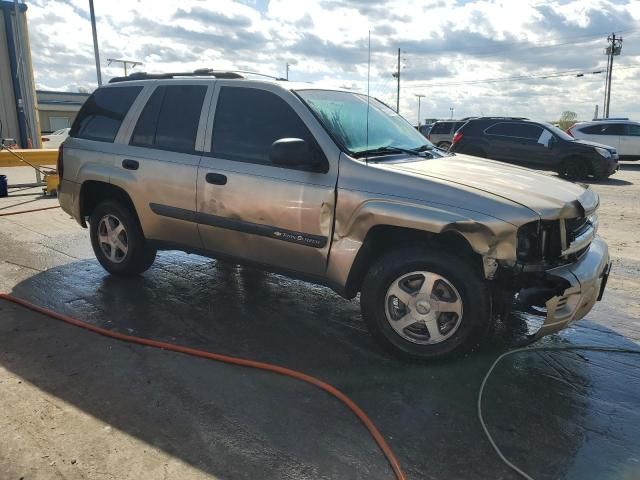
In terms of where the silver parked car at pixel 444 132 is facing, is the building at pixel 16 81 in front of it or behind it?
behind

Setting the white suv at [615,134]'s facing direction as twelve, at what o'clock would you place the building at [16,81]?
The building is roughly at 5 o'clock from the white suv.

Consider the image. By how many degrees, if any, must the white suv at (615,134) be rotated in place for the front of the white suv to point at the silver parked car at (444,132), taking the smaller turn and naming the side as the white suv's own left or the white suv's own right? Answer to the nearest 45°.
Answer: approximately 180°

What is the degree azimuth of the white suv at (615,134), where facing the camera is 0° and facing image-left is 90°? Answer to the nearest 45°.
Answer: approximately 270°

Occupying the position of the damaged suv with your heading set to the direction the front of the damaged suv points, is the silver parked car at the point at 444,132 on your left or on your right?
on your left
